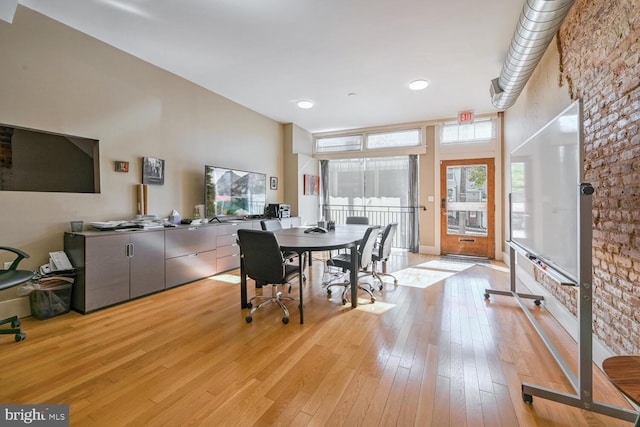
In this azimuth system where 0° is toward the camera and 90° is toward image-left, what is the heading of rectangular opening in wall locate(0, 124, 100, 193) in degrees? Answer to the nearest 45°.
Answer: approximately 315°

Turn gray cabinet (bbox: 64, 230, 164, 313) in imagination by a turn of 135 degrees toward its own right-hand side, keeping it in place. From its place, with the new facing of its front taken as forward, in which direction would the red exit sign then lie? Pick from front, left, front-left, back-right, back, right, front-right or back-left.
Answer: back

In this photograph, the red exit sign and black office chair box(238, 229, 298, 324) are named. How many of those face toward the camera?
1

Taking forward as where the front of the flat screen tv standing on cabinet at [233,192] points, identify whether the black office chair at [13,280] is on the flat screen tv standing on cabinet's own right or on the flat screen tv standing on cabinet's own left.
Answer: on the flat screen tv standing on cabinet's own right

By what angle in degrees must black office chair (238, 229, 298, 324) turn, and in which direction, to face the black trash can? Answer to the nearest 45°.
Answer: approximately 135° to its left

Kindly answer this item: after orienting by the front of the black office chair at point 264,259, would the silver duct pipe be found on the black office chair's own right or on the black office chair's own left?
on the black office chair's own right

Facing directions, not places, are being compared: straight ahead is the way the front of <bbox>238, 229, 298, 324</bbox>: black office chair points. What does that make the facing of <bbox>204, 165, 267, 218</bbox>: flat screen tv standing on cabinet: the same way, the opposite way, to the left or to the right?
to the right

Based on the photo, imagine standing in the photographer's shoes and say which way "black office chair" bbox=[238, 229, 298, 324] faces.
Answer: facing away from the viewer and to the right of the viewer

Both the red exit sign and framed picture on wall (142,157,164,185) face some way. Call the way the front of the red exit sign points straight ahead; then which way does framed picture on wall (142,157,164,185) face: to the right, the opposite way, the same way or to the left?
to the left
